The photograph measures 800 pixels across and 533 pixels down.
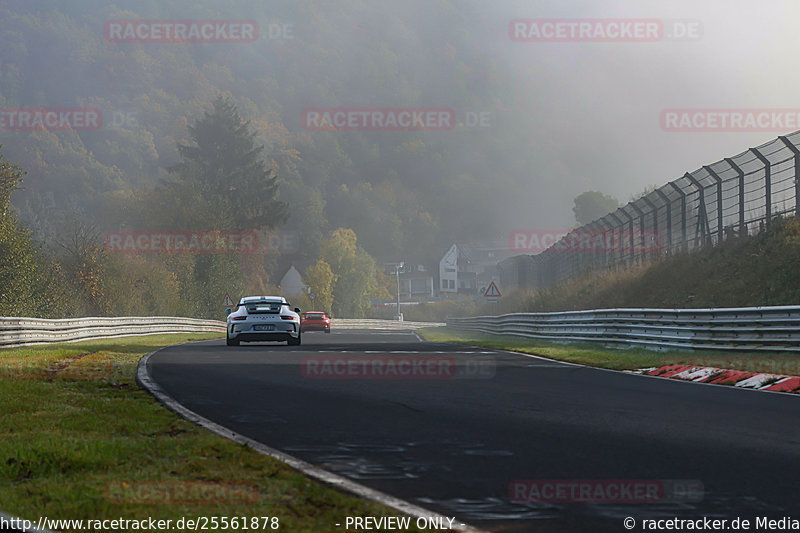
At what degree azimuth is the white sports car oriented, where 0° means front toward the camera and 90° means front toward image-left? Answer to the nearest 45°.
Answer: approximately 180°

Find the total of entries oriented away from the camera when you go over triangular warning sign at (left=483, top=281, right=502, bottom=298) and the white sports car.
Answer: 1

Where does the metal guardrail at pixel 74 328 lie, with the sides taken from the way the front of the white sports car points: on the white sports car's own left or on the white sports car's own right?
on the white sports car's own left

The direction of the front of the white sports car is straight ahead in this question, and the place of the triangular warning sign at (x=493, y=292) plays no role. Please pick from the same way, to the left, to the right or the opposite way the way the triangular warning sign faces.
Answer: the opposite way

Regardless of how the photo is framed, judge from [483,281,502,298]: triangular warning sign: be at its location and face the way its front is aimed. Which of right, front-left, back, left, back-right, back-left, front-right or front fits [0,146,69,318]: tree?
right

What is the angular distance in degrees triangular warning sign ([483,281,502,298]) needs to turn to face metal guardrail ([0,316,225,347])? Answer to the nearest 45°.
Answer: approximately 45° to its right

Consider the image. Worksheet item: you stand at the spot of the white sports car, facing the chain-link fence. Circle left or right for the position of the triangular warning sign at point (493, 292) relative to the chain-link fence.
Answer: left

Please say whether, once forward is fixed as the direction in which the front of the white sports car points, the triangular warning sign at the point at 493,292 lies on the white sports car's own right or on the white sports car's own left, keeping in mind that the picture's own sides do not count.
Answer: on the white sports car's own right

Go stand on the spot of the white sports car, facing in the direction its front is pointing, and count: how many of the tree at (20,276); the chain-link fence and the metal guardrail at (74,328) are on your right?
1

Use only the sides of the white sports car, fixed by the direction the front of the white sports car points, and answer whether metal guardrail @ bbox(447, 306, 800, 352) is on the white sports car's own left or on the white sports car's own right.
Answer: on the white sports car's own right

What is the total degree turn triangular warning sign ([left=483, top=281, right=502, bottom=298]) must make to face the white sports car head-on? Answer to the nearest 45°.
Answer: approximately 45° to its right

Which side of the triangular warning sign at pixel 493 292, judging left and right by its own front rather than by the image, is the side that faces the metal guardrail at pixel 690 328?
front
